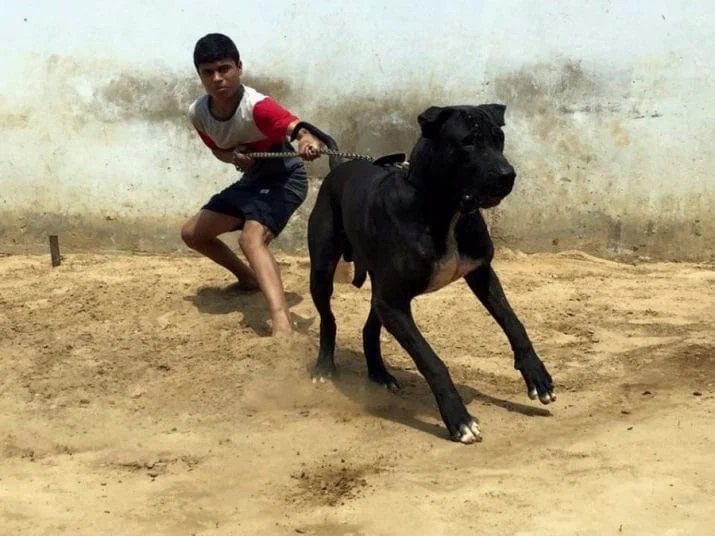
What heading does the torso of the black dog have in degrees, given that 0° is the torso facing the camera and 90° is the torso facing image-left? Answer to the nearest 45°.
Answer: approximately 315°

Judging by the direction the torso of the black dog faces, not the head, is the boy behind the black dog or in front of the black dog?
behind

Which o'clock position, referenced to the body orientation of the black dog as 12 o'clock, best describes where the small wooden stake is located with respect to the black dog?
The small wooden stake is roughly at 6 o'clock from the black dog.

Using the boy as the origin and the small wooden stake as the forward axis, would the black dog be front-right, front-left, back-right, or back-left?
back-left
